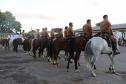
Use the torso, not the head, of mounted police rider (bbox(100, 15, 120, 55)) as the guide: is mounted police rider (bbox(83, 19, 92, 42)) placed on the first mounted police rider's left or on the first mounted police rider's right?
on the first mounted police rider's left

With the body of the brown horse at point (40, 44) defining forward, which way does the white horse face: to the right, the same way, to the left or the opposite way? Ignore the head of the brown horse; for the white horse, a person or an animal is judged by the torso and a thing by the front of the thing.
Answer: the same way

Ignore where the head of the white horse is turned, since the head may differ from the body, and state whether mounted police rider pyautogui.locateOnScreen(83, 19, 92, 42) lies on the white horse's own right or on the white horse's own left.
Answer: on the white horse's own left

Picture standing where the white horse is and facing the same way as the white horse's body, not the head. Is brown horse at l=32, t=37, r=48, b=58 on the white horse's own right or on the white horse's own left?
on the white horse's own left

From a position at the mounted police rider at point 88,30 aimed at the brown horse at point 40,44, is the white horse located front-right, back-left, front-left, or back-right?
back-left
